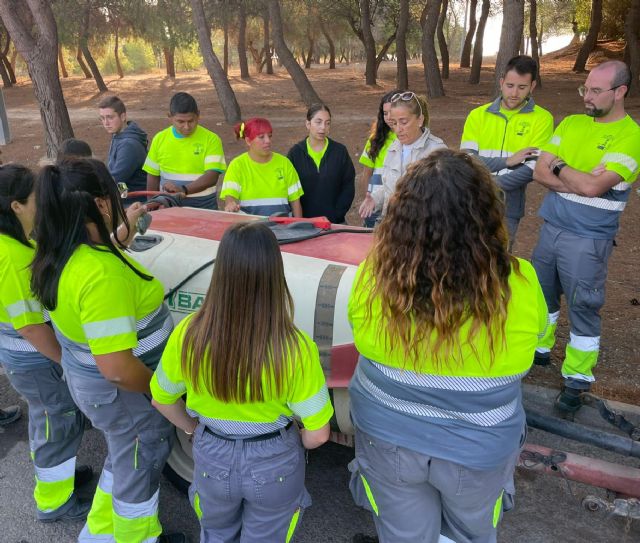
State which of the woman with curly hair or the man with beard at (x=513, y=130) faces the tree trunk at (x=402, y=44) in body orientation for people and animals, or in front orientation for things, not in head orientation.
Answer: the woman with curly hair

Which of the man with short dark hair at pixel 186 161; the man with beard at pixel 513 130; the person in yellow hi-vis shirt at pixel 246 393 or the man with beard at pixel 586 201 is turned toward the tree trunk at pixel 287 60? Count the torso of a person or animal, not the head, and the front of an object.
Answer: the person in yellow hi-vis shirt

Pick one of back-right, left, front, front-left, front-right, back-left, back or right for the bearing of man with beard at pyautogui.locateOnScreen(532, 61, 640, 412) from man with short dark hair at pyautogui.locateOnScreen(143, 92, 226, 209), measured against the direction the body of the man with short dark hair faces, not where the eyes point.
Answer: front-left

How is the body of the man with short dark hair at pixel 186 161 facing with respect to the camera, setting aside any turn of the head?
toward the camera

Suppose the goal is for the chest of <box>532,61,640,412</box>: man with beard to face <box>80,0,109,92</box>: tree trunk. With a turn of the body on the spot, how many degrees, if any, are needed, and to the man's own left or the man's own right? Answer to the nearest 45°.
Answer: approximately 90° to the man's own right

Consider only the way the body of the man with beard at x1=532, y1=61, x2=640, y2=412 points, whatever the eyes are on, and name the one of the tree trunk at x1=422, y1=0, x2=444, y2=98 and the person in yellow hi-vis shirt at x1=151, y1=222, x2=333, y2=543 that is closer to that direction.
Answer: the person in yellow hi-vis shirt

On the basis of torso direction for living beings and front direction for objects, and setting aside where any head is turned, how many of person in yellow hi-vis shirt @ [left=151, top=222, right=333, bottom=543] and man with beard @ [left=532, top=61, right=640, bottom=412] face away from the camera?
1

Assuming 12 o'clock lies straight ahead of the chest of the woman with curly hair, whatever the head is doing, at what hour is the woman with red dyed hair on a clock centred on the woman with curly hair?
The woman with red dyed hair is roughly at 11 o'clock from the woman with curly hair.

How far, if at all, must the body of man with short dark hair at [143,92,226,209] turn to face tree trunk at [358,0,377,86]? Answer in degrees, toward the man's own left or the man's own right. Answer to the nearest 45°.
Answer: approximately 135° to the man's own left

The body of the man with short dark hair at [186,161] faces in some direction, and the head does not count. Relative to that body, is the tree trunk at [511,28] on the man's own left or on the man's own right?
on the man's own left

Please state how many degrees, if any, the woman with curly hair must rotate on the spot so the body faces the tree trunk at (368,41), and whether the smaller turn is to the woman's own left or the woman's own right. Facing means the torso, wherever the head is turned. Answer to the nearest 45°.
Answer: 0° — they already face it

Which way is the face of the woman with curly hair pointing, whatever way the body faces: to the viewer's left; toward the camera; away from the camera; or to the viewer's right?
away from the camera

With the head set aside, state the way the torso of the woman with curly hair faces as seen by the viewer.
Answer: away from the camera

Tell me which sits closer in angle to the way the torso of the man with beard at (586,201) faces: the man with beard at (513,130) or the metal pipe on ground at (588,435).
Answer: the metal pipe on ground

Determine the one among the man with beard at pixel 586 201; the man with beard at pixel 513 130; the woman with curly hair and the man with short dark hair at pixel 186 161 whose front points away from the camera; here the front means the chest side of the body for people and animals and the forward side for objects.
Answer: the woman with curly hair

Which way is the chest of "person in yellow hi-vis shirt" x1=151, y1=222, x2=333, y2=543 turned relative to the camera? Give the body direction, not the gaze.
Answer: away from the camera
